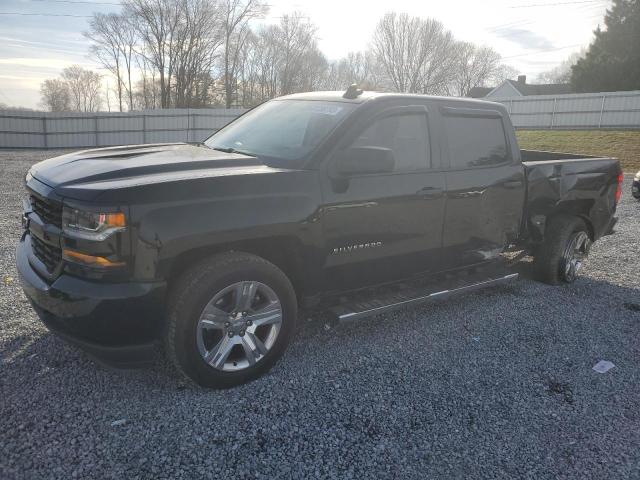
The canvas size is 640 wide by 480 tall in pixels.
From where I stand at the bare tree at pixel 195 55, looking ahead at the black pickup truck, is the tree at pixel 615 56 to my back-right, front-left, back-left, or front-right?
front-left

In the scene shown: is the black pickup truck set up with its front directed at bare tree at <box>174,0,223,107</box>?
no

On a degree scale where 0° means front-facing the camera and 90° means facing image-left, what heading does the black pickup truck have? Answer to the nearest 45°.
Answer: approximately 45°

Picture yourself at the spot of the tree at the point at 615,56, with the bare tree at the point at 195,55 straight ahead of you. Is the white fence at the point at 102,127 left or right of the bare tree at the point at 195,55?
left

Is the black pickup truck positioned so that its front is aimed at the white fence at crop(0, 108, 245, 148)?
no

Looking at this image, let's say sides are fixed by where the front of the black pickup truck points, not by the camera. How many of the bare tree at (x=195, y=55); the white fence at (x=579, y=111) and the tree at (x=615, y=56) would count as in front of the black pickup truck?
0

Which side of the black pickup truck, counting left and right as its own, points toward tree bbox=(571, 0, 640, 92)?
back

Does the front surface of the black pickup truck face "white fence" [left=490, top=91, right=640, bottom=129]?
no
